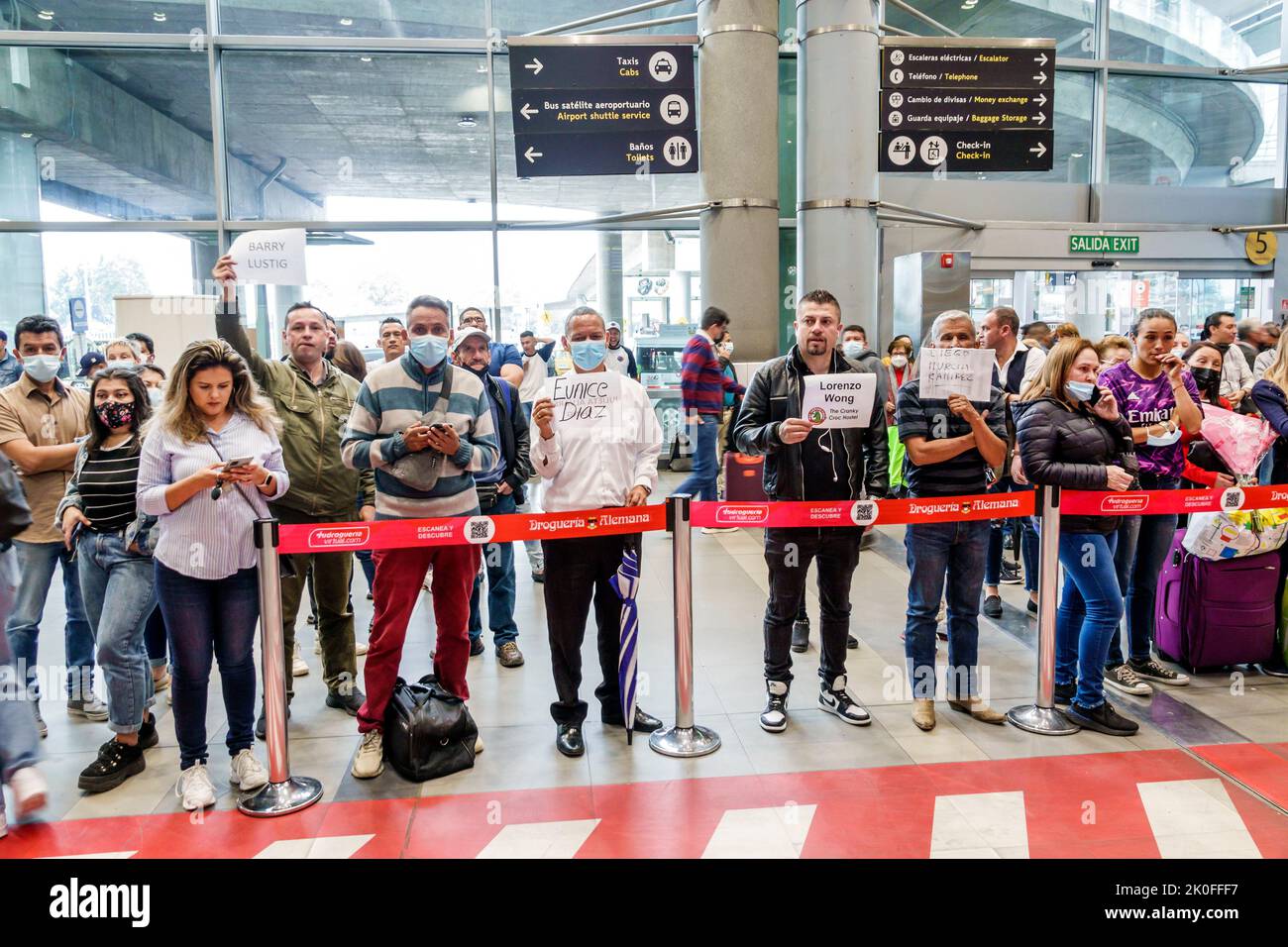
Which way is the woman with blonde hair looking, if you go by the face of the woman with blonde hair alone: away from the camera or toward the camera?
toward the camera

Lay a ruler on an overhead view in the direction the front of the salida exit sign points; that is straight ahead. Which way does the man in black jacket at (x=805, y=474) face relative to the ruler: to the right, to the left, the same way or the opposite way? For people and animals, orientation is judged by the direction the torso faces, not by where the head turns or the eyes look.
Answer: the same way

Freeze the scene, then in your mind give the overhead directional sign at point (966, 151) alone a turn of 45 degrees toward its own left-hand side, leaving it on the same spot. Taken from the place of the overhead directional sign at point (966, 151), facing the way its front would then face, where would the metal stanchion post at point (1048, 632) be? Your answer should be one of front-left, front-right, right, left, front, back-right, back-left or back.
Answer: front-right

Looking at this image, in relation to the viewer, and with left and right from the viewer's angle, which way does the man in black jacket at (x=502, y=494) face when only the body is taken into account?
facing the viewer

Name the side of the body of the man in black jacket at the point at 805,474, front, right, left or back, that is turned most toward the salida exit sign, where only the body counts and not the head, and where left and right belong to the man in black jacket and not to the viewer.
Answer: back

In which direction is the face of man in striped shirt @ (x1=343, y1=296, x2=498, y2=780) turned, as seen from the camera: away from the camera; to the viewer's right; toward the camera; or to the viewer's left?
toward the camera

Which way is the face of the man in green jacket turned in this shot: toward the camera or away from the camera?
toward the camera

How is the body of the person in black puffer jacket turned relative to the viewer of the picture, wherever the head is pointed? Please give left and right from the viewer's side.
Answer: facing the viewer and to the right of the viewer

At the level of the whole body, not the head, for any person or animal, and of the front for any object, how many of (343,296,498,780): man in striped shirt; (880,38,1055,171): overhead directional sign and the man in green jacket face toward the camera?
3

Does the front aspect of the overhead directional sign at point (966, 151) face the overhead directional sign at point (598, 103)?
no

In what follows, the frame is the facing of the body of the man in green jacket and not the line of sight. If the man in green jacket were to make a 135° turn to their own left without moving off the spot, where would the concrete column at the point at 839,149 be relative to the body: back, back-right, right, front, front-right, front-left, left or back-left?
front

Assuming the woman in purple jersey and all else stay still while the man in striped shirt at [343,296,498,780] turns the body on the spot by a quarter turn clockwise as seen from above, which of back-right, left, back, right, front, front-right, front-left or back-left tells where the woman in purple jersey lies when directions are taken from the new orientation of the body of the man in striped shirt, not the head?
back

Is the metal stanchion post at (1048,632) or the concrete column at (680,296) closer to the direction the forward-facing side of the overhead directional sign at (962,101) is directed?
the metal stanchion post

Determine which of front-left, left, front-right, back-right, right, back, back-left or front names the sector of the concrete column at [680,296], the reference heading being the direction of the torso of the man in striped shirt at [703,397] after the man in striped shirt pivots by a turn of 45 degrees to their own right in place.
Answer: back-left

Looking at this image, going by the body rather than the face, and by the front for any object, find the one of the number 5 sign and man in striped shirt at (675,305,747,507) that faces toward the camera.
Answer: the number 5 sign

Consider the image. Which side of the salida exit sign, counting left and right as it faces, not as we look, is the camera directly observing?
front

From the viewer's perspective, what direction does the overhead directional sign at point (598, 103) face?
toward the camera
